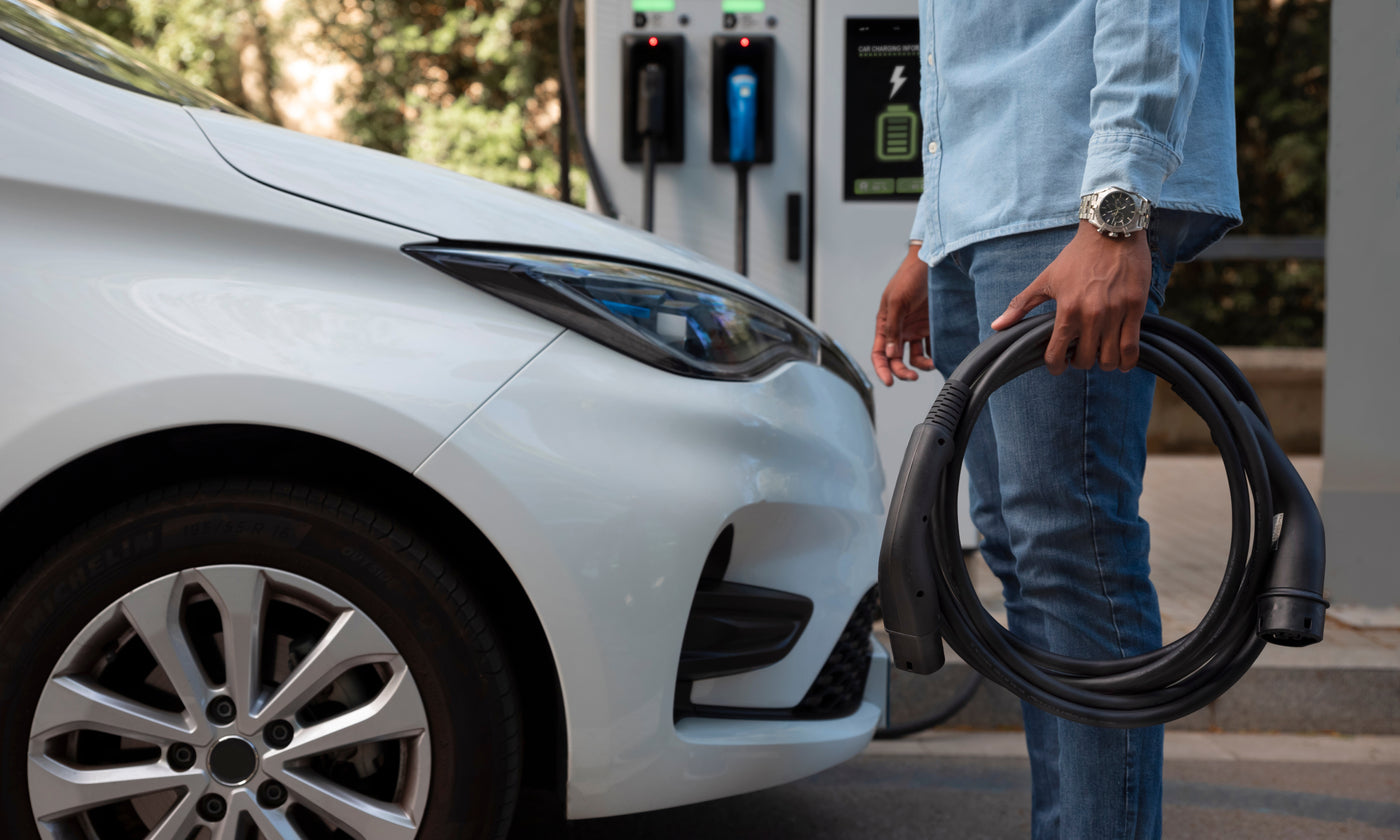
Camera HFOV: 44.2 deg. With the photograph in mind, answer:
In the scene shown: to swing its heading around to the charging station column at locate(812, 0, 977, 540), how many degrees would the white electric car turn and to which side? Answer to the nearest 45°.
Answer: approximately 45° to its left

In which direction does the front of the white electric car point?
to the viewer's right

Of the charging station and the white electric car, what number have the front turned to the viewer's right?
1

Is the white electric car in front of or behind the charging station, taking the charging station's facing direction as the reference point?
in front

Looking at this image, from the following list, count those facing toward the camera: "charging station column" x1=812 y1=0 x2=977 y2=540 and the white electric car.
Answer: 1

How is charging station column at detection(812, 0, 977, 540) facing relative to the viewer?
toward the camera

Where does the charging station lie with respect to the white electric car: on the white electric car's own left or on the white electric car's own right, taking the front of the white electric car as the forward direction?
on the white electric car's own left

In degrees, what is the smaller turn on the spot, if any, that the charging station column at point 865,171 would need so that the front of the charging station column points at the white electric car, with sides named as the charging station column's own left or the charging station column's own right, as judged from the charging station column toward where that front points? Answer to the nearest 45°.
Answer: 0° — it already faces it

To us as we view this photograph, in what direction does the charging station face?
facing the viewer

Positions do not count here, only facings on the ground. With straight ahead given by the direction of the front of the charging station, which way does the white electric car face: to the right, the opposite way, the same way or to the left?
to the left
